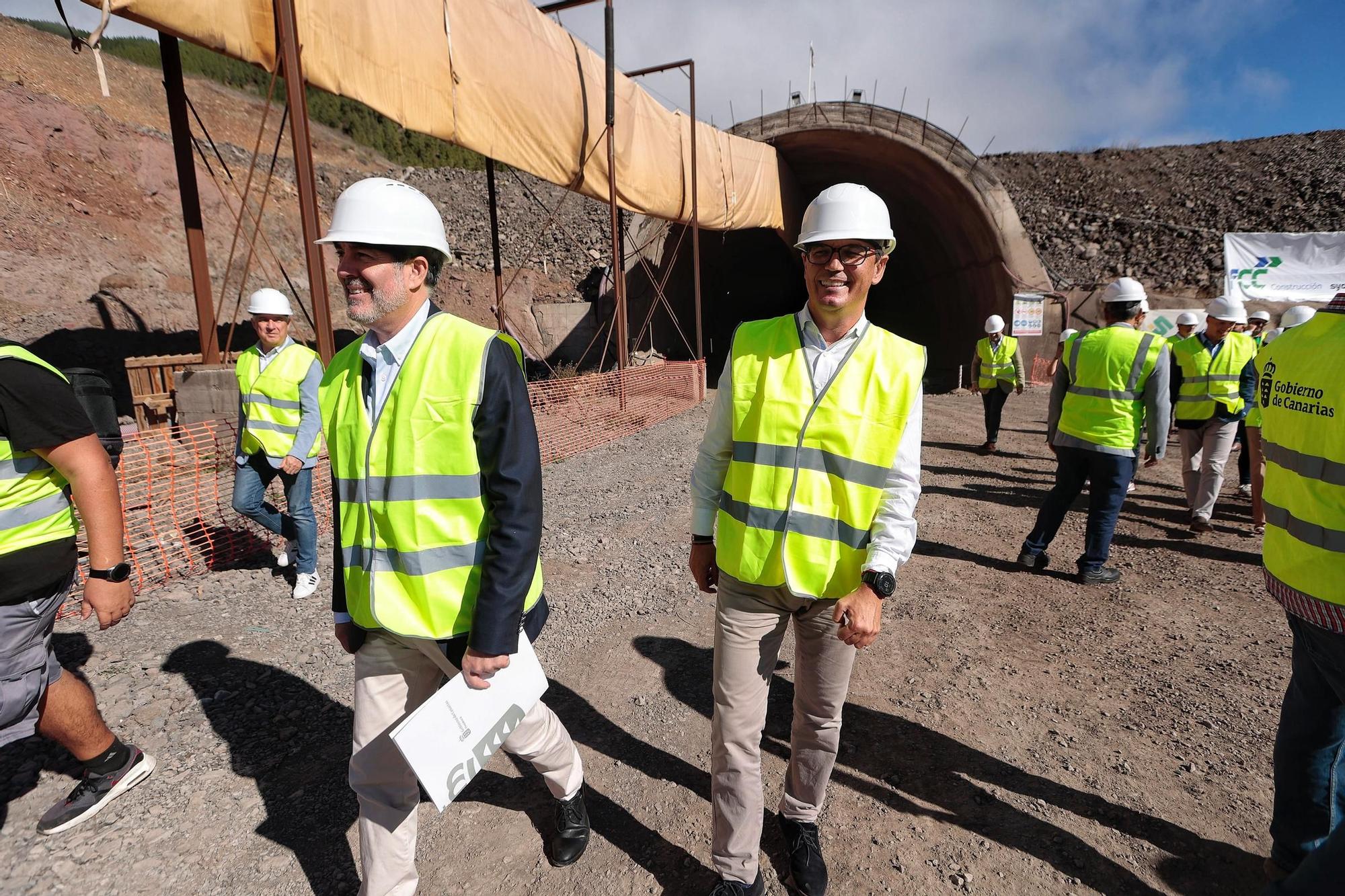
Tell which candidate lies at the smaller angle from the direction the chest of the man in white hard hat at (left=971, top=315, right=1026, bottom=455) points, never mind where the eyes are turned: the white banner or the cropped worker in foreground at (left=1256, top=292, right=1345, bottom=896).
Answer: the cropped worker in foreground

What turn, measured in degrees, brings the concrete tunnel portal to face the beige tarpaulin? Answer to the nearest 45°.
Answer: approximately 45° to its right

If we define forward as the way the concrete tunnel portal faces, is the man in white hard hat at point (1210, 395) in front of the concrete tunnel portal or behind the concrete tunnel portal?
in front

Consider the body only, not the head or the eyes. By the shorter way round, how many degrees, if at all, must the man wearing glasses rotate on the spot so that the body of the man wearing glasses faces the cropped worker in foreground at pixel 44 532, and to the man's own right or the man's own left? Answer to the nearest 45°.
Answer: approximately 90° to the man's own right

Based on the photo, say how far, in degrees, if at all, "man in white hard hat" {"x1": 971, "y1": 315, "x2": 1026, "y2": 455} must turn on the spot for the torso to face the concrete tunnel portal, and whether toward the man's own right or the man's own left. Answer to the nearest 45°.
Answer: approximately 180°

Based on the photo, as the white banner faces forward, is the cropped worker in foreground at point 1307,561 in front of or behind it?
in front

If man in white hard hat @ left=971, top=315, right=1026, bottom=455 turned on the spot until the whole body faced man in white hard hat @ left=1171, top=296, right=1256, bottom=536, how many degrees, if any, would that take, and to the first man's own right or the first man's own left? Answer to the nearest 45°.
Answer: approximately 45° to the first man's own left

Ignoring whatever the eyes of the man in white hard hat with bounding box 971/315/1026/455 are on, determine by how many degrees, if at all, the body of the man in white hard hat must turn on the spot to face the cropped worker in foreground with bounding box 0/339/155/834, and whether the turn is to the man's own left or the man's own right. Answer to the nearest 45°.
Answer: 0° — they already face them

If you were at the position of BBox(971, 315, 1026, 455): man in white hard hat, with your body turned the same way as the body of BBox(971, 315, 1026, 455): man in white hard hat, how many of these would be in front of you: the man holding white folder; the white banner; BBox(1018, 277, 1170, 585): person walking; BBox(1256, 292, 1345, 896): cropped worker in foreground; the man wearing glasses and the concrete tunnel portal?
4

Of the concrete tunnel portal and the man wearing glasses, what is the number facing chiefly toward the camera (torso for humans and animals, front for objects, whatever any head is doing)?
2

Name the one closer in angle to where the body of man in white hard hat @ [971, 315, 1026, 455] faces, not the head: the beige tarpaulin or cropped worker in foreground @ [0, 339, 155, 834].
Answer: the cropped worker in foreground

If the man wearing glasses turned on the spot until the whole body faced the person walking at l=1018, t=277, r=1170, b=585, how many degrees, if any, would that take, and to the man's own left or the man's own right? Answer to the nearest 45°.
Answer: approximately 135° to the man's own left
